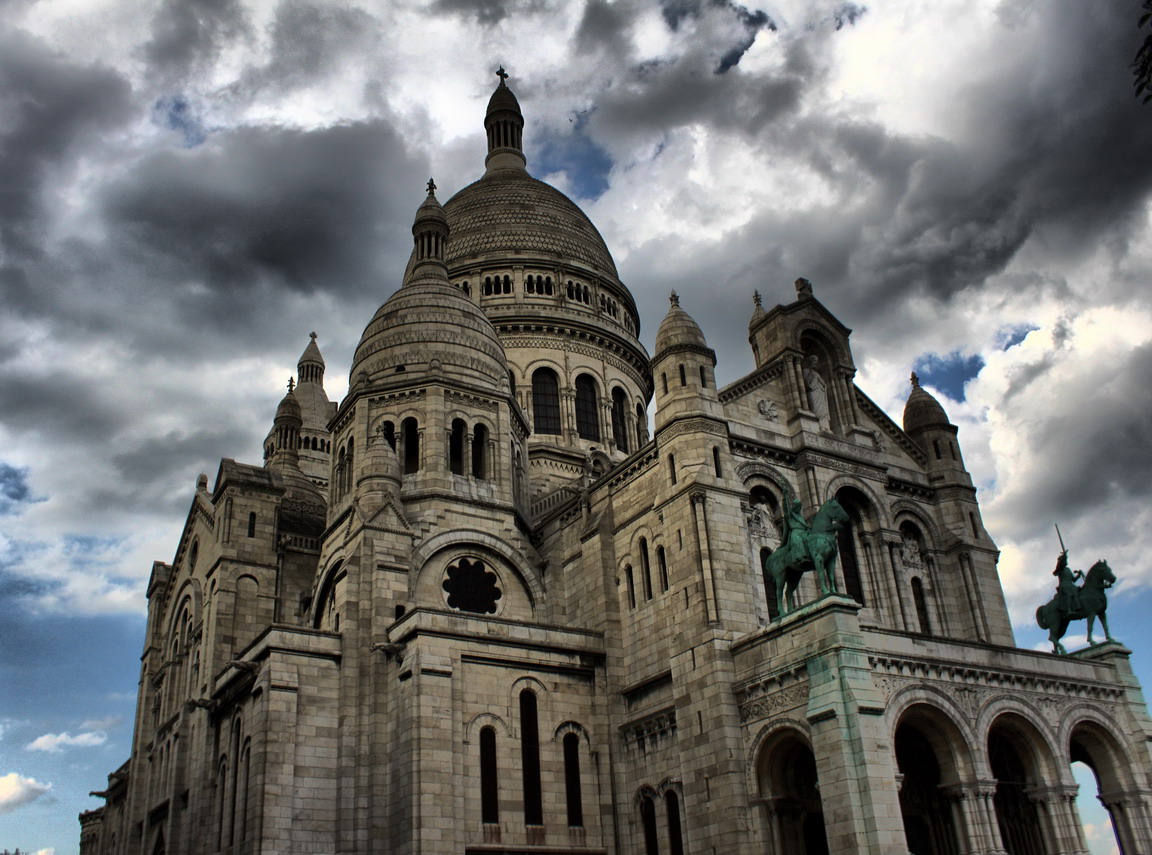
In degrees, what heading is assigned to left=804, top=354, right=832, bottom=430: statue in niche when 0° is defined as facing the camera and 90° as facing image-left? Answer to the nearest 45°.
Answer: approximately 315°

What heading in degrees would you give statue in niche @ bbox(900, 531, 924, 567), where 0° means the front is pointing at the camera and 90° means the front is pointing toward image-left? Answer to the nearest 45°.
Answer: approximately 315°

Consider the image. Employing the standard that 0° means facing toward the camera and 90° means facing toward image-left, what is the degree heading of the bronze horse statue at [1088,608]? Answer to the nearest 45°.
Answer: approximately 270°

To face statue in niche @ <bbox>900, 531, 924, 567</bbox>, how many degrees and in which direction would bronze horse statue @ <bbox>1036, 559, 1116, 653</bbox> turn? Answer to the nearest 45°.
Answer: approximately 180°

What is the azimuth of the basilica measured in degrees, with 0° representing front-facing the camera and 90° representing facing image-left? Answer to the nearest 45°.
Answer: approximately 315°
